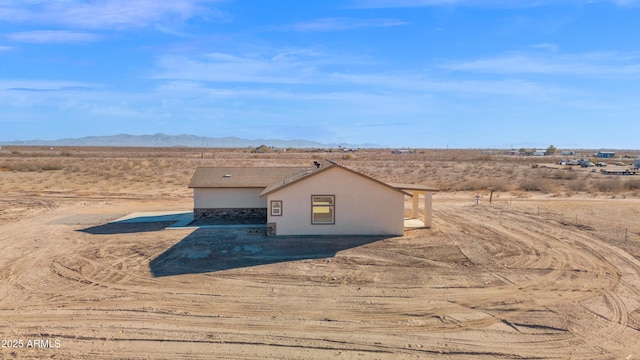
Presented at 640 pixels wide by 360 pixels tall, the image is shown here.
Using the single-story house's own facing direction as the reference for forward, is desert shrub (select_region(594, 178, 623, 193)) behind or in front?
behind

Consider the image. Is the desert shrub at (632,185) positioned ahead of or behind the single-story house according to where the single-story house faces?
behind

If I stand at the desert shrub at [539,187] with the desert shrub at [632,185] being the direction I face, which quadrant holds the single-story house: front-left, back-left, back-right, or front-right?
back-right
